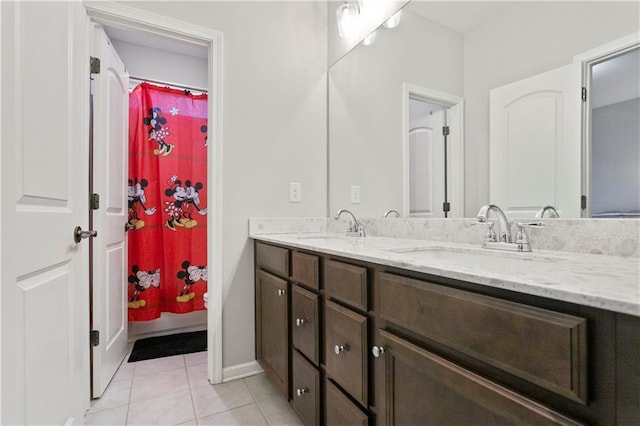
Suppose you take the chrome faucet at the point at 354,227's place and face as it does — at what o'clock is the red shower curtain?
The red shower curtain is roughly at 2 o'clock from the chrome faucet.

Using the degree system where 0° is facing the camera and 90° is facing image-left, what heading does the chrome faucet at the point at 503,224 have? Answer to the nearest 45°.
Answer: approximately 45°

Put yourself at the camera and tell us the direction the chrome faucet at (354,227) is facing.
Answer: facing the viewer and to the left of the viewer

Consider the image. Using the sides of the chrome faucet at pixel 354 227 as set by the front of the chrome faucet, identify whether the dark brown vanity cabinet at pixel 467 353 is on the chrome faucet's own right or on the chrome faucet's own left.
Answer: on the chrome faucet's own left

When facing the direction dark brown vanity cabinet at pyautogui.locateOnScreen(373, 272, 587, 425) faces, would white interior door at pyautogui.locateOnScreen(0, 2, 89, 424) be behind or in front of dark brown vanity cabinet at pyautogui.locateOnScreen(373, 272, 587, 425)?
in front

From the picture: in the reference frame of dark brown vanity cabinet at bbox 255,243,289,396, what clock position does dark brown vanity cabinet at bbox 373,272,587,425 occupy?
dark brown vanity cabinet at bbox 373,272,587,425 is roughly at 10 o'clock from dark brown vanity cabinet at bbox 255,243,289,396.

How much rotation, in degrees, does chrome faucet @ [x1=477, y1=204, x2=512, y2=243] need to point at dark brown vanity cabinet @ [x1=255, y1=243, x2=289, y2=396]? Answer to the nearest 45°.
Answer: approximately 45° to its right

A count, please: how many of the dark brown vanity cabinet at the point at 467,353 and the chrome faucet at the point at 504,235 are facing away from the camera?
0

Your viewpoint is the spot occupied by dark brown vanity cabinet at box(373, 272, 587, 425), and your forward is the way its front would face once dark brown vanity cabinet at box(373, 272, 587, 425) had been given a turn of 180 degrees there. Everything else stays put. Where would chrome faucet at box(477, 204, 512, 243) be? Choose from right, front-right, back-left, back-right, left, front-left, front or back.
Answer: front-left
